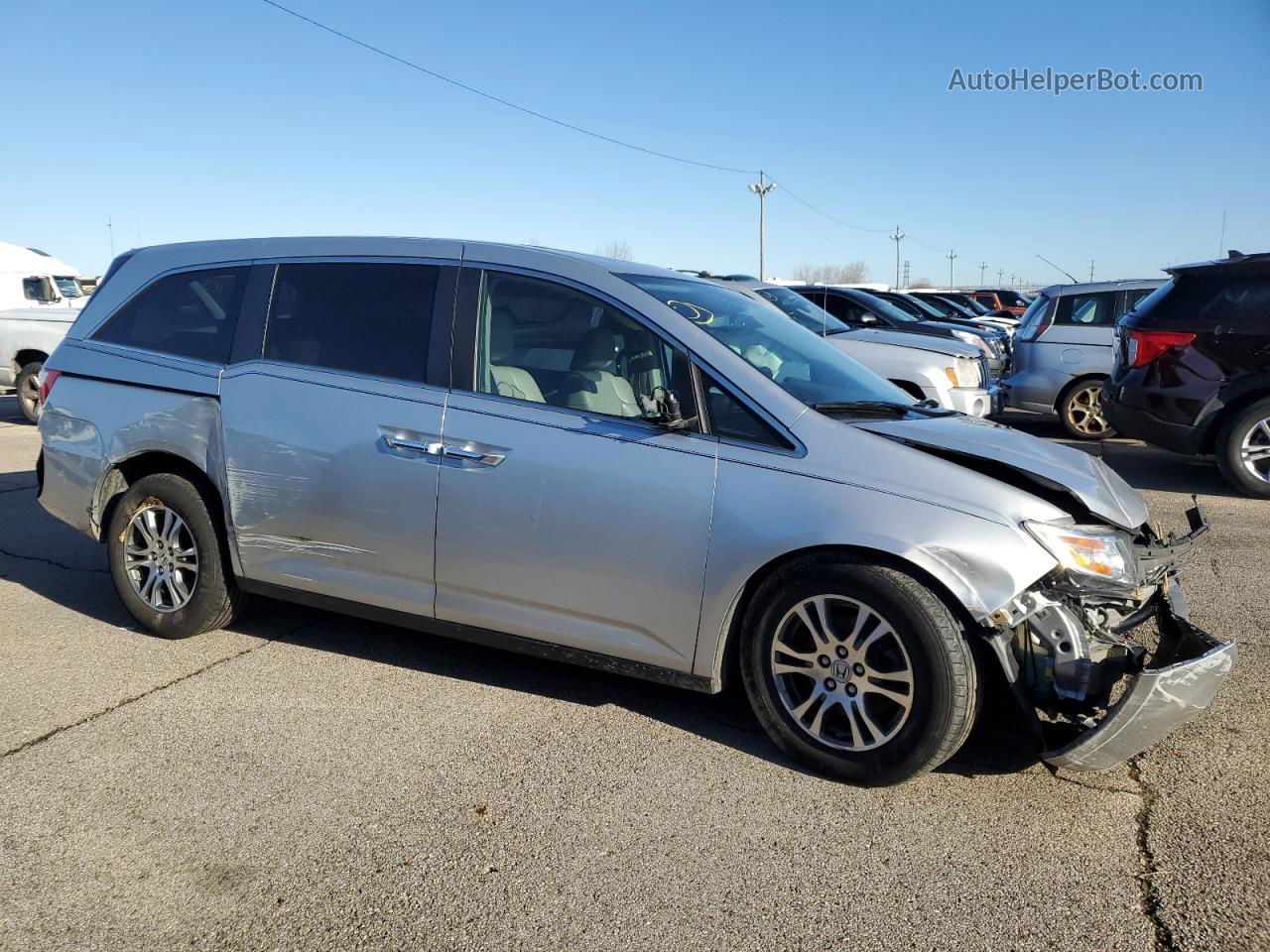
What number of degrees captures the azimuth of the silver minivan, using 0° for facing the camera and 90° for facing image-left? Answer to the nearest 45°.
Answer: approximately 315°

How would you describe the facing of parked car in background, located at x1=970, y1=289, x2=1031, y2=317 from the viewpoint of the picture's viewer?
facing the viewer and to the right of the viewer

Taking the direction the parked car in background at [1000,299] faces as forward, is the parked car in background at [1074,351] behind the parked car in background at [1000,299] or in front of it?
in front

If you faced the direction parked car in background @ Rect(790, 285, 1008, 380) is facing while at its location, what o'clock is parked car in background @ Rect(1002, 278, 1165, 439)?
parked car in background @ Rect(1002, 278, 1165, 439) is roughly at 11 o'clock from parked car in background @ Rect(790, 285, 1008, 380).

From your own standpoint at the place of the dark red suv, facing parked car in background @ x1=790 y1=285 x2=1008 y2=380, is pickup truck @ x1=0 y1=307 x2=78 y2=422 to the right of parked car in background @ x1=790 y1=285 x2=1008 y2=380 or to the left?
left

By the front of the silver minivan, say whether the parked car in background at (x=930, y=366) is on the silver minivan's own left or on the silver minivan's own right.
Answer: on the silver minivan's own left

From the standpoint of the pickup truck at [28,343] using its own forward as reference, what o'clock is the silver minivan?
The silver minivan is roughly at 1 o'clock from the pickup truck.

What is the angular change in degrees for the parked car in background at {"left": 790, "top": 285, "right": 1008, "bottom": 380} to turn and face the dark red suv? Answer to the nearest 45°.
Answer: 0° — it already faces it

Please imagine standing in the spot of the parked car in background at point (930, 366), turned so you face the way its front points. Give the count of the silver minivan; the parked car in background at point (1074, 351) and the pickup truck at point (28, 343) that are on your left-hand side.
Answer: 1

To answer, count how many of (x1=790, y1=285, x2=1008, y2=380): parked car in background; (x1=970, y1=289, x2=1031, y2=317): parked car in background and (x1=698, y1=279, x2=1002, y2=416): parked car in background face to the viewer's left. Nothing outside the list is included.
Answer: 0

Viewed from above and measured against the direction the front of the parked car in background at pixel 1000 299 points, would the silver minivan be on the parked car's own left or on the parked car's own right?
on the parked car's own right

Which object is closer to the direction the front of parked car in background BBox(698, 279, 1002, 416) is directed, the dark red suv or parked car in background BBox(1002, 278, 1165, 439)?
the dark red suv
